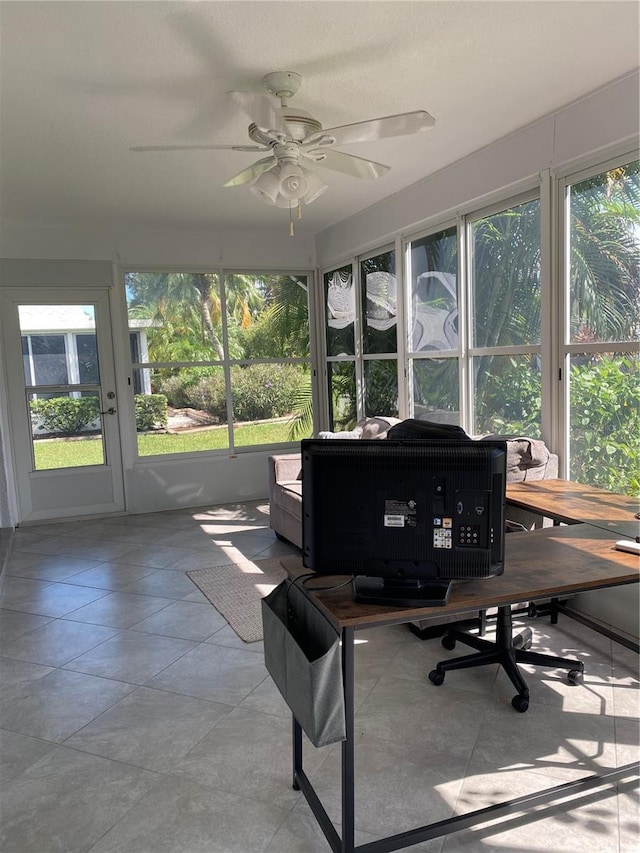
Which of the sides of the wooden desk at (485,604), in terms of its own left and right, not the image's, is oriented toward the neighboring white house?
front

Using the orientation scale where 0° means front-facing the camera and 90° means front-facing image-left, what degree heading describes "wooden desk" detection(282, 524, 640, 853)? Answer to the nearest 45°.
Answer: approximately 135°

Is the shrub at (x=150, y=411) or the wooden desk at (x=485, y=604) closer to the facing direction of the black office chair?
the wooden desk

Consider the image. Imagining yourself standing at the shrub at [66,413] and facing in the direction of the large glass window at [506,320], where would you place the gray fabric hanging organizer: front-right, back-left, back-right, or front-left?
front-right

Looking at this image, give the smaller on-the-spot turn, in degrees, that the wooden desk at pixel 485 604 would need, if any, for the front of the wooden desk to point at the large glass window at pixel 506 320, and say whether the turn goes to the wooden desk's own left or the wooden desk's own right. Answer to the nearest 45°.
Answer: approximately 45° to the wooden desk's own right

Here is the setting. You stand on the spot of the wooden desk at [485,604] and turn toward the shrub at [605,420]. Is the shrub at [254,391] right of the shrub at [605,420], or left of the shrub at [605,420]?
left

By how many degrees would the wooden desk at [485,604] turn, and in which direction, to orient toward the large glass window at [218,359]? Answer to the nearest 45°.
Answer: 0° — it already faces it

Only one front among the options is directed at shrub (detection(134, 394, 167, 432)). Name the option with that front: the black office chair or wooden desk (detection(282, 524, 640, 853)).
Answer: the wooden desk

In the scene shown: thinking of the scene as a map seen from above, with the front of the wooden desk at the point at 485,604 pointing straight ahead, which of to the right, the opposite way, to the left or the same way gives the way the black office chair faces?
the opposite way

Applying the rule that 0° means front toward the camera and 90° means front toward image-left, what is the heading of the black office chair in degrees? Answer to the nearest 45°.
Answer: approximately 315°

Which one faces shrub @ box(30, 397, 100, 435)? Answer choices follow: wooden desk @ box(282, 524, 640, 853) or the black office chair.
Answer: the wooden desk

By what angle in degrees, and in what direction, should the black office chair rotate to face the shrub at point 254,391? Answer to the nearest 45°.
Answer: approximately 180°

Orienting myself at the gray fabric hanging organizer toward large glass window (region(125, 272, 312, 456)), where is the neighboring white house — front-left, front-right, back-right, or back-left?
front-left

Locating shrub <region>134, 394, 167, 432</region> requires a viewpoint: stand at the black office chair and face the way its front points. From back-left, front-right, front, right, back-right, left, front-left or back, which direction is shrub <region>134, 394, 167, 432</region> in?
back

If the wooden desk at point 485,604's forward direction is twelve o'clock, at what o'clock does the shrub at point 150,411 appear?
The shrub is roughly at 12 o'clock from the wooden desk.
